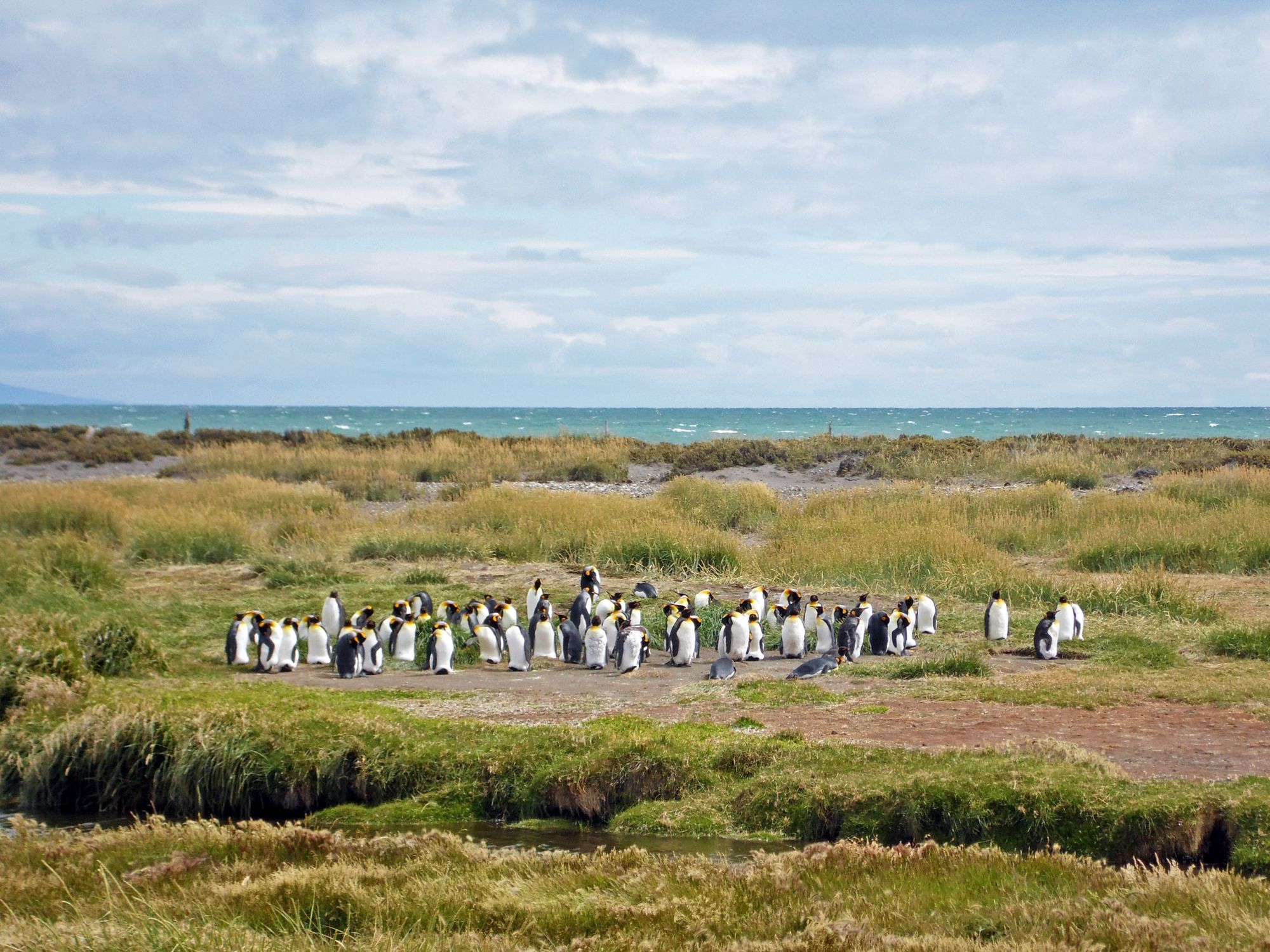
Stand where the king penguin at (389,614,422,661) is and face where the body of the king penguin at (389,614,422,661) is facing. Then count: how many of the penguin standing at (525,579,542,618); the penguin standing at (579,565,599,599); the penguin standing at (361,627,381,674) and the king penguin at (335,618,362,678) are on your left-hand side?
2

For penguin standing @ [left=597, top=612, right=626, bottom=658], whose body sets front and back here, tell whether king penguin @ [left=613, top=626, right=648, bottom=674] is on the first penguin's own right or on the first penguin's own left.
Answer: on the first penguin's own left

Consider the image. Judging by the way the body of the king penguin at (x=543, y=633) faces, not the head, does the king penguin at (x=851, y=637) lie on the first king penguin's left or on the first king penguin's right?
on the first king penguin's left

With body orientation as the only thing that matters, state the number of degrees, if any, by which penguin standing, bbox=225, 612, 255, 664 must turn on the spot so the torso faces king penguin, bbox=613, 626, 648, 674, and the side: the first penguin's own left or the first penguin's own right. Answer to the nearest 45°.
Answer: approximately 45° to the first penguin's own left

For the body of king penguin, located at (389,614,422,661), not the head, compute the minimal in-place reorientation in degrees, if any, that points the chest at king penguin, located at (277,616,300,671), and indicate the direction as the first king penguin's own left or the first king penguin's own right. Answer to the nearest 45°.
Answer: approximately 135° to the first king penguin's own right

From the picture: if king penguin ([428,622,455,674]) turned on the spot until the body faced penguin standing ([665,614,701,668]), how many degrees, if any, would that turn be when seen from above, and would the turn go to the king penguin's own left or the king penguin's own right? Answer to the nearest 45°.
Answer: approximately 90° to the king penguin's own left

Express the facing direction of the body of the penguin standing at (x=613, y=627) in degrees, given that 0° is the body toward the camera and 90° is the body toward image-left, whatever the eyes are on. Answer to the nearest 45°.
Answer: approximately 45°

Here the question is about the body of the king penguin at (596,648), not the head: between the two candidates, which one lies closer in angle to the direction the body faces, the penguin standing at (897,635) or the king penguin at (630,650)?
the king penguin

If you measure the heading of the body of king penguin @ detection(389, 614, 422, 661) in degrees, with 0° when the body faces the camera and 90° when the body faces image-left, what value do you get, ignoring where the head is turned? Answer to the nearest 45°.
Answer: approximately 315°

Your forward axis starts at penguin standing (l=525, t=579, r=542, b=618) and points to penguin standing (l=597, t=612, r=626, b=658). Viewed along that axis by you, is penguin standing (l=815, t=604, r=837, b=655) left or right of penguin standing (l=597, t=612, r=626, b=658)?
left
